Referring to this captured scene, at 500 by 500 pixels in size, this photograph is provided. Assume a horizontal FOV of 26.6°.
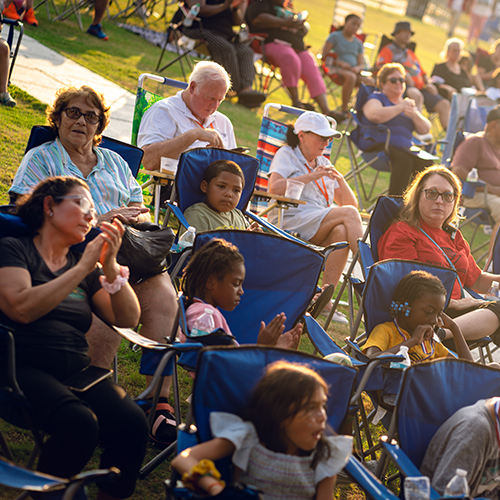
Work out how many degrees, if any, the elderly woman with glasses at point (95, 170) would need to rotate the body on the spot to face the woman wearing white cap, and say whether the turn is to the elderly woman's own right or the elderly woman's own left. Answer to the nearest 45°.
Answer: approximately 90° to the elderly woman's own left

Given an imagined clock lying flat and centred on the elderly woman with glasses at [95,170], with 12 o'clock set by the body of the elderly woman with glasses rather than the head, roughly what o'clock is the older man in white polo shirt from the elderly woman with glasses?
The older man in white polo shirt is roughly at 8 o'clock from the elderly woman with glasses.

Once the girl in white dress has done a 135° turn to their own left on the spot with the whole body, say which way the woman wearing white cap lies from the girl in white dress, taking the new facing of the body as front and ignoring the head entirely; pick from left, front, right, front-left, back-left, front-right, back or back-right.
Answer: front

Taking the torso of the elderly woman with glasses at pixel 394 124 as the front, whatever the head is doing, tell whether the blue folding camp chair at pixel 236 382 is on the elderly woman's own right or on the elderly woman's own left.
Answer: on the elderly woman's own right

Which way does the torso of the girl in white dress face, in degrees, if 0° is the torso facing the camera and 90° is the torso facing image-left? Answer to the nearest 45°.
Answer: approximately 315°

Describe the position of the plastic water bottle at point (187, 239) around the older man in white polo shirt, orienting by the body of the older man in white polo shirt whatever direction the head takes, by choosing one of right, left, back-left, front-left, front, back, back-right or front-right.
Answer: front-right
